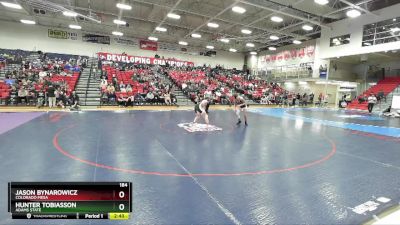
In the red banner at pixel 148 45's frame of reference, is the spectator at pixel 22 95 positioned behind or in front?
in front

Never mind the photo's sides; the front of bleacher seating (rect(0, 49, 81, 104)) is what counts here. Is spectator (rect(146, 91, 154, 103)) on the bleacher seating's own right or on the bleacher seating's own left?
on the bleacher seating's own left

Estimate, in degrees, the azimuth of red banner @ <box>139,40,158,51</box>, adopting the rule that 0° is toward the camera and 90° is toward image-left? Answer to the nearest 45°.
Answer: approximately 0°

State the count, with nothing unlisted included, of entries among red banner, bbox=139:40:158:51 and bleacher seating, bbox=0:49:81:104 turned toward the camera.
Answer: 2

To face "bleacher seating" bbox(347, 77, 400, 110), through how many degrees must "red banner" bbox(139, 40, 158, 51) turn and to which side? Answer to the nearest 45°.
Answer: approximately 45° to its left

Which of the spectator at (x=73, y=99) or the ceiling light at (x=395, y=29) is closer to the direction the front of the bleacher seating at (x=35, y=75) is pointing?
the spectator

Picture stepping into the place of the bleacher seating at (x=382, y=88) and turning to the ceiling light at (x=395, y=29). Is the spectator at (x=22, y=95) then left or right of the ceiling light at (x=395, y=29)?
right

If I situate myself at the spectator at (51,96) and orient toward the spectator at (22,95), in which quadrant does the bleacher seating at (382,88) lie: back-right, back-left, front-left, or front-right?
back-right

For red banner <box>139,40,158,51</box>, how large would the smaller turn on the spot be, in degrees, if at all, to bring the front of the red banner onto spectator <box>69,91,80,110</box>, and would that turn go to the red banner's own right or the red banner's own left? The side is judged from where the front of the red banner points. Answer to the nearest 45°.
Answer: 0° — it already faces them

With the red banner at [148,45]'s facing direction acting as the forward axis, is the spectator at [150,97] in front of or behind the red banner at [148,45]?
in front

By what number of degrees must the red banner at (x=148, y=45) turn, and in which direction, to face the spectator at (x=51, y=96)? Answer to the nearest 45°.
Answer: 0° — it already faces them
